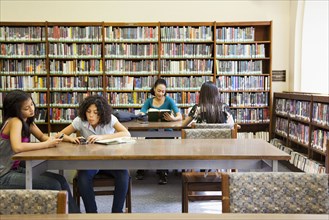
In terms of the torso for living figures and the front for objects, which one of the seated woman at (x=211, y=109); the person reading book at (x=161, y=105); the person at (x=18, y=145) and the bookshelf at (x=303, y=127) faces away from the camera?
the seated woman

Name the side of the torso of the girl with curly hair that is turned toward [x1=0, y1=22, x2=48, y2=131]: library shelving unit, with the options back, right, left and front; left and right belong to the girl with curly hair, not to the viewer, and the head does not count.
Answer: back

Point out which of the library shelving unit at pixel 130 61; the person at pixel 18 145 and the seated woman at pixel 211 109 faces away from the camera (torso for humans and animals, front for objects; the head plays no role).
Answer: the seated woman

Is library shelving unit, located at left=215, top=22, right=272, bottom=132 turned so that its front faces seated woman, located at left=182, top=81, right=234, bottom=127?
yes

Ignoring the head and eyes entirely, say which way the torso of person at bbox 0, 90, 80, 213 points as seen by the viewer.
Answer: to the viewer's right

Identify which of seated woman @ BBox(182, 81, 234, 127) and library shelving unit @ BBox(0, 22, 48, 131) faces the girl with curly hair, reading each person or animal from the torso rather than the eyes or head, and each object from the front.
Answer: the library shelving unit

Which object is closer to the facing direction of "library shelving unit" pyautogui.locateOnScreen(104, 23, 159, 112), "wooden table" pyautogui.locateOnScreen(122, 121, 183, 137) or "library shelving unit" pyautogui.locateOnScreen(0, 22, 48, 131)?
the wooden table

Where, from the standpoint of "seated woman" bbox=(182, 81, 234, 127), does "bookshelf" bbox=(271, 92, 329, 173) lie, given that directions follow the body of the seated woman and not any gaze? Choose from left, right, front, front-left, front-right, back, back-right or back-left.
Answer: front-right

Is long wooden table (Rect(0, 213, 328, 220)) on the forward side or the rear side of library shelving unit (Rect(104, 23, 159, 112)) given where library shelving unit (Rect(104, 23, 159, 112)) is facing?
on the forward side

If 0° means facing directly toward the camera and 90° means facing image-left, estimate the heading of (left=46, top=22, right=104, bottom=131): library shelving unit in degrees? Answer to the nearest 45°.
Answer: approximately 0°

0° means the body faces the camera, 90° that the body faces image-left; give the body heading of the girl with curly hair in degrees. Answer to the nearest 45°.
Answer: approximately 0°

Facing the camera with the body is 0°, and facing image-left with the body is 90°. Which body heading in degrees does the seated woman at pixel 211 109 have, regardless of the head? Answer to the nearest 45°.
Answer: approximately 180°

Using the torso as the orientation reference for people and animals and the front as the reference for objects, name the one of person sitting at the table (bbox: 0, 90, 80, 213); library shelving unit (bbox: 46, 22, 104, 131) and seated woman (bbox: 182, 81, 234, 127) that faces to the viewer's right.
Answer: the person sitting at the table
